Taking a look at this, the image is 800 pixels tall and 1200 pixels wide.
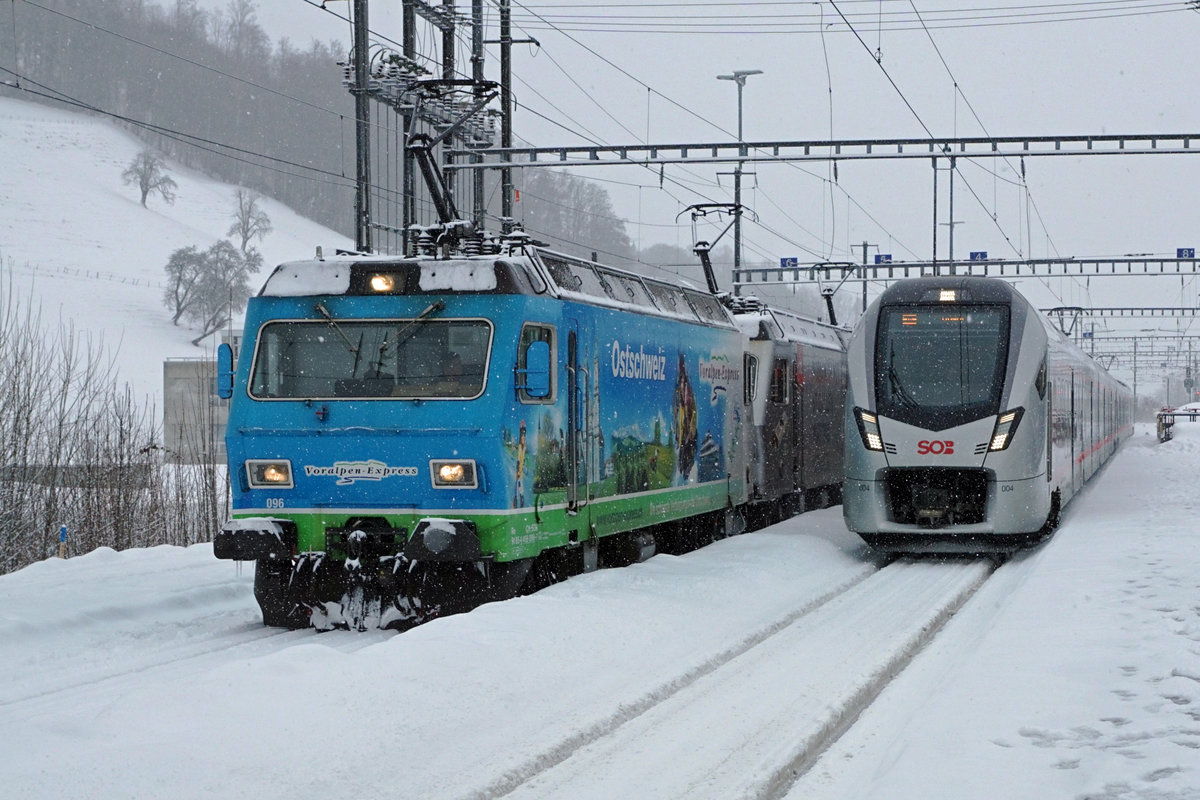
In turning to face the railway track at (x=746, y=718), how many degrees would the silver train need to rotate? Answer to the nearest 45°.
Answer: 0° — it already faces it

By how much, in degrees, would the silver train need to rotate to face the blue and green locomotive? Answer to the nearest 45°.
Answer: approximately 45° to its right

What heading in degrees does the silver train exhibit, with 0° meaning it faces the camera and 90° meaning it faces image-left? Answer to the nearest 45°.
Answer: approximately 0°
